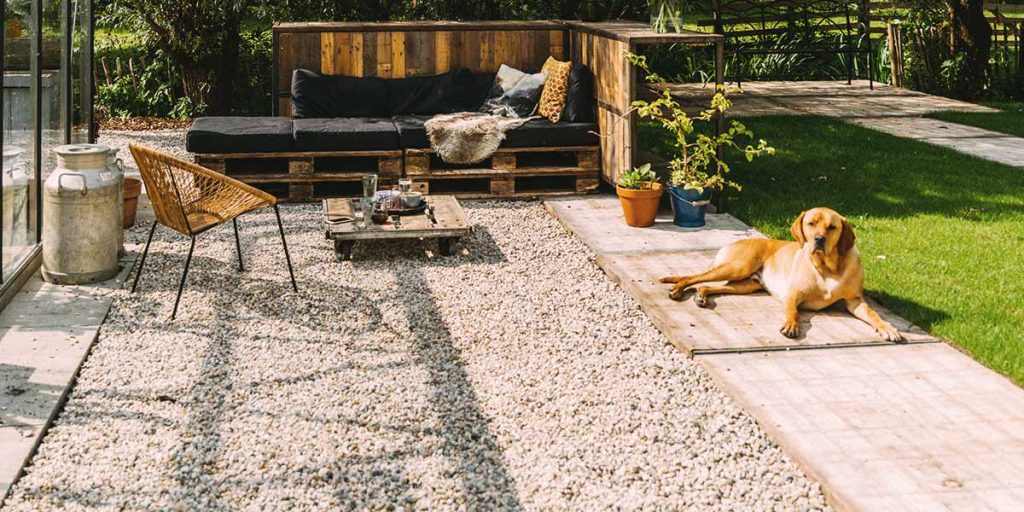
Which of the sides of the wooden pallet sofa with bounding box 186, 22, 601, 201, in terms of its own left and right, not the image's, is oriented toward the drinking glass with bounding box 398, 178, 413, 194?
front

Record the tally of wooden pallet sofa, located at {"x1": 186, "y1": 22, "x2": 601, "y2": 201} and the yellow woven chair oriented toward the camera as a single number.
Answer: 1

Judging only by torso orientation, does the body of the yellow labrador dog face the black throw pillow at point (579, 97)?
no

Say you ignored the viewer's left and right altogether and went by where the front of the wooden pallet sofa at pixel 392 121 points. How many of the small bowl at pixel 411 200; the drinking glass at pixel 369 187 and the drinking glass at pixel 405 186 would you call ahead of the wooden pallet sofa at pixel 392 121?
3

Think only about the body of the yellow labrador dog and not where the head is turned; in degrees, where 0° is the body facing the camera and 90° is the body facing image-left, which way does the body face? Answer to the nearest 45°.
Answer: approximately 315°

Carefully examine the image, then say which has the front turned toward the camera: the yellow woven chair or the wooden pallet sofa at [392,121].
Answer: the wooden pallet sofa

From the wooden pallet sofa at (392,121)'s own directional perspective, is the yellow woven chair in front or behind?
in front

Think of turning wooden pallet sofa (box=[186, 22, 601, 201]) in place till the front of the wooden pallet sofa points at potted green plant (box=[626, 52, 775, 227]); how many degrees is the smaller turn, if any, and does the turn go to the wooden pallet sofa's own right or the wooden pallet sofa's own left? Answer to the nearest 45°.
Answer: approximately 45° to the wooden pallet sofa's own left

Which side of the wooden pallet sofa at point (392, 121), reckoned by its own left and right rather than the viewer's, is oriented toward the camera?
front
